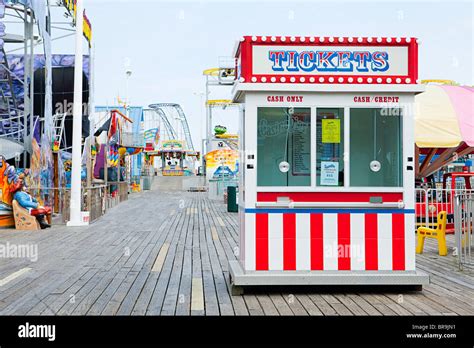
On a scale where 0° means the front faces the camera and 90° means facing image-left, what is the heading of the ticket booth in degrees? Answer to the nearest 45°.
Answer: approximately 0°

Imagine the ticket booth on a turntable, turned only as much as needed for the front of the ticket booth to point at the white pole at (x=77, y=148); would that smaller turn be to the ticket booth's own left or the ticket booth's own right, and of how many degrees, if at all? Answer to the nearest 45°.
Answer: approximately 135° to the ticket booth's own right

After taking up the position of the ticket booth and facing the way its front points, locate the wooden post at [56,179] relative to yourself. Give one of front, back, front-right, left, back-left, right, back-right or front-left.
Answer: back-right

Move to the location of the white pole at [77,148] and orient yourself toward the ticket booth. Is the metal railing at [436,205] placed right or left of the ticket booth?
left

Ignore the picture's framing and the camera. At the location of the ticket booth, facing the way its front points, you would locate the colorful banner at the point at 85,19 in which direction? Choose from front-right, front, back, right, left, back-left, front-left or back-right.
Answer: back-right
